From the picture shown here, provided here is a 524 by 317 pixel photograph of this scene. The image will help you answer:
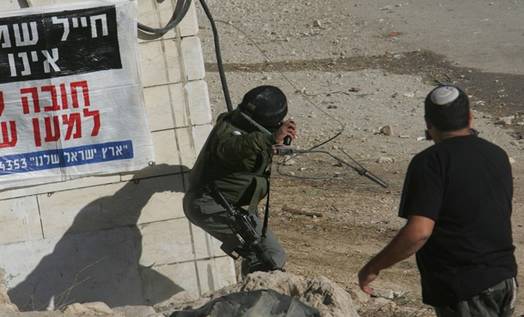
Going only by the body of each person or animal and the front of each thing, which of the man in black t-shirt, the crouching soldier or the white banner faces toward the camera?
the white banner

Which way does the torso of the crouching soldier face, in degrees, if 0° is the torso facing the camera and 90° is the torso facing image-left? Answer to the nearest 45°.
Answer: approximately 270°

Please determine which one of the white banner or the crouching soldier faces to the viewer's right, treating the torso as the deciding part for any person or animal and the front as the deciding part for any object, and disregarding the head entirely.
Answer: the crouching soldier

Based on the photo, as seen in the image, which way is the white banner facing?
toward the camera

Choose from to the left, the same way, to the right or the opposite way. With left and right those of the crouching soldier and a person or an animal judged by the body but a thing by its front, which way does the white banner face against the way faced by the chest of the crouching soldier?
to the right

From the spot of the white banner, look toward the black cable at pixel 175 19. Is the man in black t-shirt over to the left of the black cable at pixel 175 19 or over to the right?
right

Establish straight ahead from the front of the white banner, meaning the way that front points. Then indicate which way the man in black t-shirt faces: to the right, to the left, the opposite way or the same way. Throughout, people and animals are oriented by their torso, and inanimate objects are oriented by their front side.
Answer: the opposite way

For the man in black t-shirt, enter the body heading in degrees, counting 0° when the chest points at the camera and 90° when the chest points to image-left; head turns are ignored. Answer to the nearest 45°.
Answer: approximately 135°

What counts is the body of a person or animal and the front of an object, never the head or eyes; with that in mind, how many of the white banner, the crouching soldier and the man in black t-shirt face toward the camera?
1

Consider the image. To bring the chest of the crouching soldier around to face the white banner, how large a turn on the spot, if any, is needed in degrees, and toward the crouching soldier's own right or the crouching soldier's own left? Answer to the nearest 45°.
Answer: approximately 135° to the crouching soldier's own left
